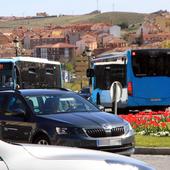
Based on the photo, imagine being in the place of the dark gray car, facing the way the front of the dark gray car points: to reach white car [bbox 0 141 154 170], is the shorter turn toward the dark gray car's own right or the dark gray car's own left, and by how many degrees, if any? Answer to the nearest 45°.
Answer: approximately 45° to the dark gray car's own right

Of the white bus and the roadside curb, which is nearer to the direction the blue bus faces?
the white bus

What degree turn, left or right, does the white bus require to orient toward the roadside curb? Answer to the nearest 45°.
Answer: approximately 45° to its left

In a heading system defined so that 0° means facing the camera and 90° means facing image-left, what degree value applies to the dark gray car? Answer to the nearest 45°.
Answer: approximately 315°

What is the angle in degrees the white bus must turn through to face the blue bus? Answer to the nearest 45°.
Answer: approximately 135° to its left

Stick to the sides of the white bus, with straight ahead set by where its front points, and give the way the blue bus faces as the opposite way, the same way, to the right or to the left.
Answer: to the right

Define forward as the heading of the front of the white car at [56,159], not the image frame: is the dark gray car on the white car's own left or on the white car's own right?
on the white car's own left

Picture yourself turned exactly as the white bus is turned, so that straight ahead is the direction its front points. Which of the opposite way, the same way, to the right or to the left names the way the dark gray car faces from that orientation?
to the left

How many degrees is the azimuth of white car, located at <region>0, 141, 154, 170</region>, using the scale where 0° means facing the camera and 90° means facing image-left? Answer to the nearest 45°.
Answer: approximately 270°

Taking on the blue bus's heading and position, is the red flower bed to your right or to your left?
on your left
